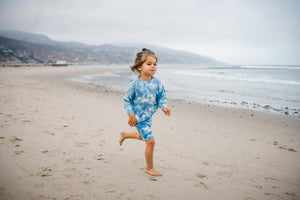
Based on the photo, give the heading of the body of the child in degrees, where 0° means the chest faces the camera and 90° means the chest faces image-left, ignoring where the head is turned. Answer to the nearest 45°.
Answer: approximately 315°
